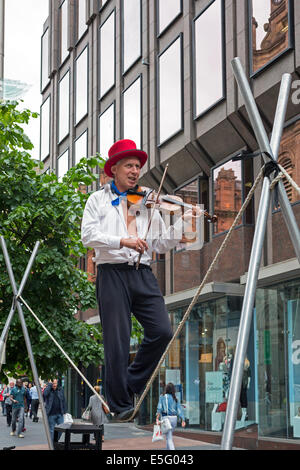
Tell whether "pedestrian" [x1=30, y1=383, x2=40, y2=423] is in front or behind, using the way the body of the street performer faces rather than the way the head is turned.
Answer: behind

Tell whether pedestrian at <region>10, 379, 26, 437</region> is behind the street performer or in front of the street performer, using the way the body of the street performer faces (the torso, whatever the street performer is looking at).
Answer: behind

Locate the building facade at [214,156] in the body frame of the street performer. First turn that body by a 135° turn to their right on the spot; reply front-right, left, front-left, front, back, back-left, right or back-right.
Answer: right

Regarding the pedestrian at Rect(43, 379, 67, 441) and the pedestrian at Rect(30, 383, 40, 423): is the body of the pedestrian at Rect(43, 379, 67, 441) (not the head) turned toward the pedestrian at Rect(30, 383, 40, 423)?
no

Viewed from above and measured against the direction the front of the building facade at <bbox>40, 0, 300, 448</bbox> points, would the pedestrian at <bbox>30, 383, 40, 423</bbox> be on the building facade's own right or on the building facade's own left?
on the building facade's own right

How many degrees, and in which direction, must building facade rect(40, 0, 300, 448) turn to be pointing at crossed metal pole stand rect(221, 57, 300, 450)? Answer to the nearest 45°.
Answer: approximately 45° to its left

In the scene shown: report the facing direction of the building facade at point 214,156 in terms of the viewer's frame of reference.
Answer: facing the viewer and to the left of the viewer

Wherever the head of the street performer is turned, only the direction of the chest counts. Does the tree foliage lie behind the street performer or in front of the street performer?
behind

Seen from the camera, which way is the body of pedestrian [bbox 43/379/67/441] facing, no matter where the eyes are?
toward the camera

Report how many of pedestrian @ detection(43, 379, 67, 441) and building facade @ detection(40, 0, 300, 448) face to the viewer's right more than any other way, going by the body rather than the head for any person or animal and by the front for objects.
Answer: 0

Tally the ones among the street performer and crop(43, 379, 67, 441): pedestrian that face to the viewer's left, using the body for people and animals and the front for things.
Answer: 0
